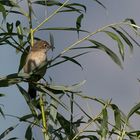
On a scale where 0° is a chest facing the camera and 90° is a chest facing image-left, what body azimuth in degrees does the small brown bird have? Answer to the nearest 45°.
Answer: approximately 270°
